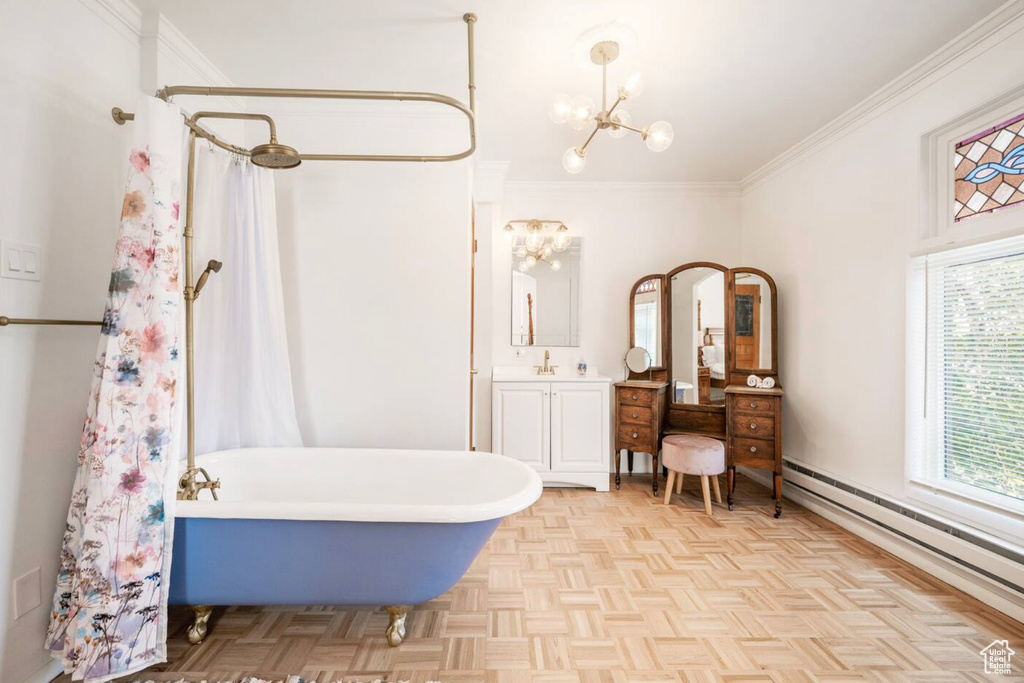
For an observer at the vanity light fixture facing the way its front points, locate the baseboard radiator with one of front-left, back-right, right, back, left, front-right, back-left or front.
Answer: front-left

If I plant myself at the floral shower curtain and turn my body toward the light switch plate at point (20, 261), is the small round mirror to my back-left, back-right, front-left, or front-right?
back-right

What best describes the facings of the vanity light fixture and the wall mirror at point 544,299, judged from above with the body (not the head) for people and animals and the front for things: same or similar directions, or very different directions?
same or similar directions

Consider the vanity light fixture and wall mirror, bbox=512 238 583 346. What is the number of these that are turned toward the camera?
2

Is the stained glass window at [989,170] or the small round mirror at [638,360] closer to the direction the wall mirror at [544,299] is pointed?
the stained glass window

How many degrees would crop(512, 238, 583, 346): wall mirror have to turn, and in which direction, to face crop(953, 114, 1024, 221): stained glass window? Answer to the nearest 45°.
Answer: approximately 45° to its left

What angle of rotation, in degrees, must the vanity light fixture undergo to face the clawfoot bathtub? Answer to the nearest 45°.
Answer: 0° — it already faces it

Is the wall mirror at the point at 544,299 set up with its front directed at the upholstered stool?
no

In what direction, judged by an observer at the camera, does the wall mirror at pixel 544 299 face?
facing the viewer

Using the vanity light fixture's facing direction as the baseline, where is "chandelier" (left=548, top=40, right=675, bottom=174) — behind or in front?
in front

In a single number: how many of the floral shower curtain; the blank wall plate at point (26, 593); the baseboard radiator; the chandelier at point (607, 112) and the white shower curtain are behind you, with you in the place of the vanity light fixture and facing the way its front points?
0

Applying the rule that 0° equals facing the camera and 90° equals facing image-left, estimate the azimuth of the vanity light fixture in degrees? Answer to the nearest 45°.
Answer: approximately 0°

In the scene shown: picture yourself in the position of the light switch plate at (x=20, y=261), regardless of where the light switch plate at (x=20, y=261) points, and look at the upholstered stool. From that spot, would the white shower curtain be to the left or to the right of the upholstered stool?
left

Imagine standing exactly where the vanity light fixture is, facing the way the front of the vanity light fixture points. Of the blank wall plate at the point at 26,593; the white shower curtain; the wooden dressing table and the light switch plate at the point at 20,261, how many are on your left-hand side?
1

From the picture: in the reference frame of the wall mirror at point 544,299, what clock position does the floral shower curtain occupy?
The floral shower curtain is roughly at 1 o'clock from the wall mirror.

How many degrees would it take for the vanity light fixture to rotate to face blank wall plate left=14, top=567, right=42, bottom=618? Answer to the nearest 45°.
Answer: approximately 45° to its right

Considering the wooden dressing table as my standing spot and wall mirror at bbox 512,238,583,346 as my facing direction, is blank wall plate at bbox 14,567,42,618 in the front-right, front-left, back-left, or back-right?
front-left

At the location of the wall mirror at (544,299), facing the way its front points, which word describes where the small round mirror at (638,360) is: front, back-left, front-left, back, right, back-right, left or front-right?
left
